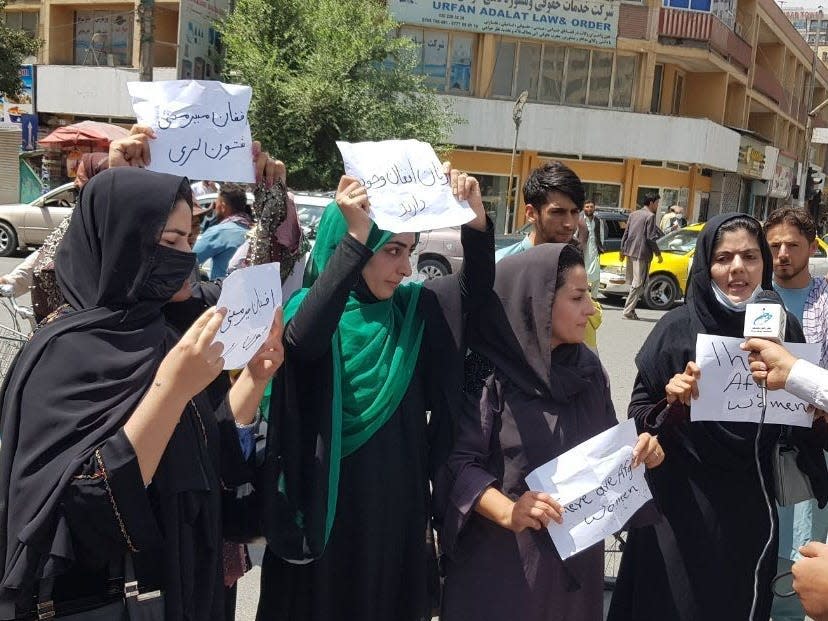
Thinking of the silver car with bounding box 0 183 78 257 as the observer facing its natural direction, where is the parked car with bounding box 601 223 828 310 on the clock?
The parked car is roughly at 7 o'clock from the silver car.

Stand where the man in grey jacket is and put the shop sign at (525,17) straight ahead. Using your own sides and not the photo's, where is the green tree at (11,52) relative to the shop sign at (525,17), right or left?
left

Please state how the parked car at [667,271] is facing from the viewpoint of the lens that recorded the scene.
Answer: facing the viewer and to the left of the viewer

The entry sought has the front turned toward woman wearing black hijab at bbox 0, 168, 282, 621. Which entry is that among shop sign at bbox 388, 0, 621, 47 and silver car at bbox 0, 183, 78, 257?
the shop sign

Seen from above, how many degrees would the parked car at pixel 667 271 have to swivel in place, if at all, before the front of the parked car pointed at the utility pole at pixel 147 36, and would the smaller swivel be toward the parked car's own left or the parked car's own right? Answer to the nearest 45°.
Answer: approximately 45° to the parked car's own right

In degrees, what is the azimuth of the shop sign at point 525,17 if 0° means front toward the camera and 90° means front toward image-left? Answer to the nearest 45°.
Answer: approximately 0°

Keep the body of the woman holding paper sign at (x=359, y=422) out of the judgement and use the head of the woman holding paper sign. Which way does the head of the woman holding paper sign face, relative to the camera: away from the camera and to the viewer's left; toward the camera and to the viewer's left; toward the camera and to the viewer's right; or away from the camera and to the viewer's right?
toward the camera and to the viewer's right

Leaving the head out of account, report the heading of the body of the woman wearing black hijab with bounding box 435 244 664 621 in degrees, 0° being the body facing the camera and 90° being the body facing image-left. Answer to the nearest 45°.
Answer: approximately 315°

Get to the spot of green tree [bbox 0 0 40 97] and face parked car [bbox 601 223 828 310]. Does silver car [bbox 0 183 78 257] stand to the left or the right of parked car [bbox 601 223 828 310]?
right

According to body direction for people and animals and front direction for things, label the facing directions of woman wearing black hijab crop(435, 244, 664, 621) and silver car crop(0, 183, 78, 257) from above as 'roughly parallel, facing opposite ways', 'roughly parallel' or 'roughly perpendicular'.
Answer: roughly perpendicular

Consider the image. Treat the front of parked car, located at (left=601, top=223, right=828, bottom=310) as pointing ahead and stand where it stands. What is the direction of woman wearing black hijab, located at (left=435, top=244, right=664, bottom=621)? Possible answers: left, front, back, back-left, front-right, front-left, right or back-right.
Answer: front-left

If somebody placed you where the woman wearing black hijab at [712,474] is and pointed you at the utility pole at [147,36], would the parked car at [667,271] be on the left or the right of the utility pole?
right
